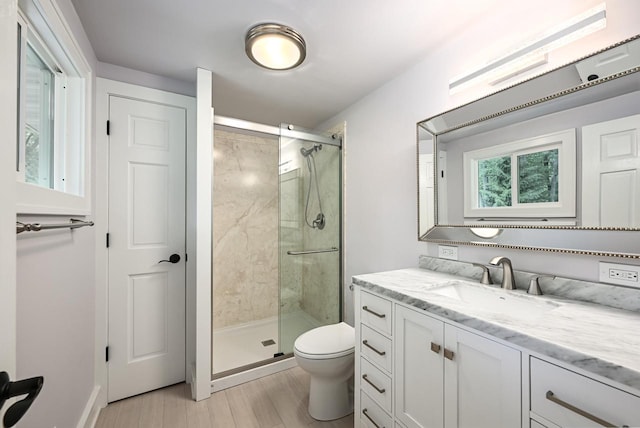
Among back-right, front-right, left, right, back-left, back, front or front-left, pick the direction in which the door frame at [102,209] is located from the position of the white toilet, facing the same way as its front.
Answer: front-right

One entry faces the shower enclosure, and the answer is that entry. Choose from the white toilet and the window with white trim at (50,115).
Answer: the window with white trim

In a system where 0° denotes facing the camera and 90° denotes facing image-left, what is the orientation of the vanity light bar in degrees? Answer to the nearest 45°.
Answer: approximately 45°

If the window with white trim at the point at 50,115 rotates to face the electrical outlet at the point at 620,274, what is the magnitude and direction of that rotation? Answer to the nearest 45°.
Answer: approximately 45° to its right

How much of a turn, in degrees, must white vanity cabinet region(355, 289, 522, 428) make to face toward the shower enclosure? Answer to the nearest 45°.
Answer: approximately 90° to its right

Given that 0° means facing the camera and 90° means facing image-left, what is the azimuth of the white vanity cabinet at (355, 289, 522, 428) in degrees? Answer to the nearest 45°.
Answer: approximately 45°

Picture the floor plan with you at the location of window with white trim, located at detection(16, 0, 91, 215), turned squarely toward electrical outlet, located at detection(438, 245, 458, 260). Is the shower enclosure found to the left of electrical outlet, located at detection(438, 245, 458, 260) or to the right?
left

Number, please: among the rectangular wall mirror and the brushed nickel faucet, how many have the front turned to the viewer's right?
0

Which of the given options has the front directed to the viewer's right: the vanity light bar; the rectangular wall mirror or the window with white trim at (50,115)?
the window with white trim

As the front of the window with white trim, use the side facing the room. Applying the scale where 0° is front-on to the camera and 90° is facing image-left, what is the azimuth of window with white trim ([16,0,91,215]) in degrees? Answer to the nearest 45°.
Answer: approximately 270°

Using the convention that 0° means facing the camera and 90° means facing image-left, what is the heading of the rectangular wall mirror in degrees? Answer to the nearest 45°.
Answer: approximately 45°

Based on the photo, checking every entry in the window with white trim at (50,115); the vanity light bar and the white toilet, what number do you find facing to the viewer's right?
1

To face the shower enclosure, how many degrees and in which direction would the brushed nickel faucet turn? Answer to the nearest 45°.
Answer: approximately 45° to its right

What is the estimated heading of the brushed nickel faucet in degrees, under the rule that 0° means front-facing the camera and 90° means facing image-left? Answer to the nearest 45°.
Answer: approximately 45°
